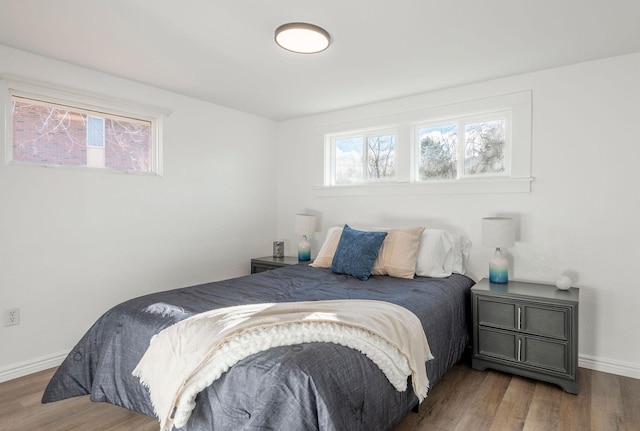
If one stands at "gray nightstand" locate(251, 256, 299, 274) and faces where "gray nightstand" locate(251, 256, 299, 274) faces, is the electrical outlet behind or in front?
in front

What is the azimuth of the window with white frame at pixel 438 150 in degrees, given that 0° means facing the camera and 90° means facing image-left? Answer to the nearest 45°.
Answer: approximately 45°

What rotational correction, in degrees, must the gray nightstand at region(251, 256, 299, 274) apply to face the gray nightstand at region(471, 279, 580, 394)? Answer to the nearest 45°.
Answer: approximately 90° to its left

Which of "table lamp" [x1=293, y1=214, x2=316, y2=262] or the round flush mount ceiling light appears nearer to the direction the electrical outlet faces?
the round flush mount ceiling light

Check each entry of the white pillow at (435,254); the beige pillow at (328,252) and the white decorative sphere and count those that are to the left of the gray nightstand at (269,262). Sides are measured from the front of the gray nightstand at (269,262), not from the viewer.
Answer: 3

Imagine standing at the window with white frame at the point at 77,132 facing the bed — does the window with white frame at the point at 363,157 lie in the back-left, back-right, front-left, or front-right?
front-left

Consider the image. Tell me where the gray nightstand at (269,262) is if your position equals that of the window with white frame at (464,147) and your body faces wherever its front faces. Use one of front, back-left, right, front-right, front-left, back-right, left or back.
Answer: front-right

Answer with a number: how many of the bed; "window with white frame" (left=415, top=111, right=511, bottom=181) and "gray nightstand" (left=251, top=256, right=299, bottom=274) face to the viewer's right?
0

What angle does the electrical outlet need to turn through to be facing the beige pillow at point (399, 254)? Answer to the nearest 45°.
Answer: approximately 45° to its left

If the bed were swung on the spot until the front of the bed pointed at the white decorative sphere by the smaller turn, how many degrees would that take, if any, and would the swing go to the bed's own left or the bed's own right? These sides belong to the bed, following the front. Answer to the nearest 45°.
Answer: approximately 135° to the bed's own left

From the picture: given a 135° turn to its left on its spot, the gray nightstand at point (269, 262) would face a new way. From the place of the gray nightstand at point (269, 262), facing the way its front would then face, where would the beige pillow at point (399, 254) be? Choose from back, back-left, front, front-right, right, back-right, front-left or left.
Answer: front-right

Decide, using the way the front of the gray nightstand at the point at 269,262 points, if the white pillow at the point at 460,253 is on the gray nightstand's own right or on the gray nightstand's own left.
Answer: on the gray nightstand's own left

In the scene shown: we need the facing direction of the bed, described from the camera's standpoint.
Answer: facing the viewer and to the left of the viewer
